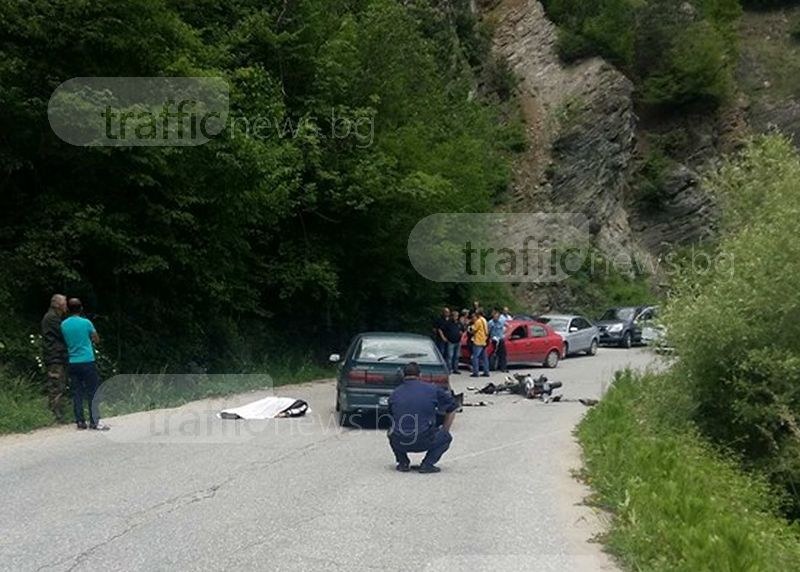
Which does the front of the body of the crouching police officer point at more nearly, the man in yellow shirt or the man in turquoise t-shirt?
the man in yellow shirt

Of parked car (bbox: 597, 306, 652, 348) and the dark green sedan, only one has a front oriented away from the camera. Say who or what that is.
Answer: the dark green sedan

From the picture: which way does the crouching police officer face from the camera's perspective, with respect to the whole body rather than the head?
away from the camera

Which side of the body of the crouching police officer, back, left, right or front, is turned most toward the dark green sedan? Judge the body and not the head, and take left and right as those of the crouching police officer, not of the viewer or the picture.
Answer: front

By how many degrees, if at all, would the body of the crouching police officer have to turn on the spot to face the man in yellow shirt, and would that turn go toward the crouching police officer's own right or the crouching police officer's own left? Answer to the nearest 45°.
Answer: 0° — they already face them

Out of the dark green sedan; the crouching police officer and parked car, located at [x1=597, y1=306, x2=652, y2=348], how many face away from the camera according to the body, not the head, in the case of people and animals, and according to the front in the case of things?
2

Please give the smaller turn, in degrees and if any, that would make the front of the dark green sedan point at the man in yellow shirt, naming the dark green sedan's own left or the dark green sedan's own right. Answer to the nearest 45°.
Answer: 0° — it already faces them

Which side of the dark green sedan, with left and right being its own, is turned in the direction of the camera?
back

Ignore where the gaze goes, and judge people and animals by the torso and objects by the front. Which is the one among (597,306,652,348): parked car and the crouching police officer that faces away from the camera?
the crouching police officer

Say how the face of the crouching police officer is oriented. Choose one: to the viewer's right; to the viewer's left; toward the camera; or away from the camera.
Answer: away from the camera

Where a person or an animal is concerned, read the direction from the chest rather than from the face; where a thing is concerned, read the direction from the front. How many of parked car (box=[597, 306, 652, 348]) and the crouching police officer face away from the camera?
1
